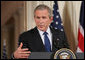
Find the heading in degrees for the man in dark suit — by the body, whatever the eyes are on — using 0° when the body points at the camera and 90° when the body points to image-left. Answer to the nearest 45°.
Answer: approximately 0°

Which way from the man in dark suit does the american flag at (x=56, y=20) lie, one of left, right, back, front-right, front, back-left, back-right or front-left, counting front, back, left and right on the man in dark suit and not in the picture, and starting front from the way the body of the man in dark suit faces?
back
